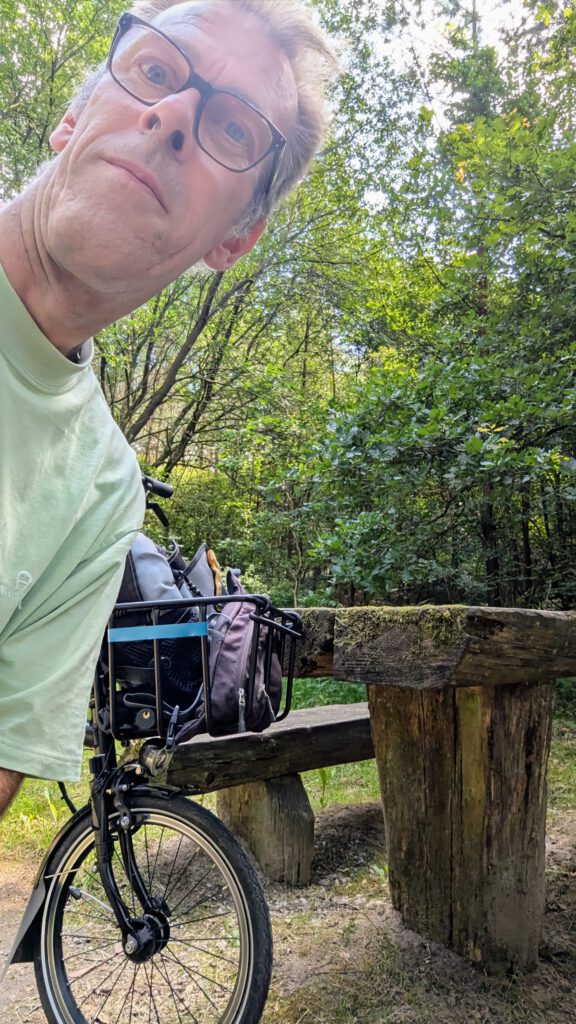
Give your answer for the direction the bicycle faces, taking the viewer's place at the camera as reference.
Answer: facing the viewer and to the right of the viewer

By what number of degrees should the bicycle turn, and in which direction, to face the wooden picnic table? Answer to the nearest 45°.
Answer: approximately 45° to its left
